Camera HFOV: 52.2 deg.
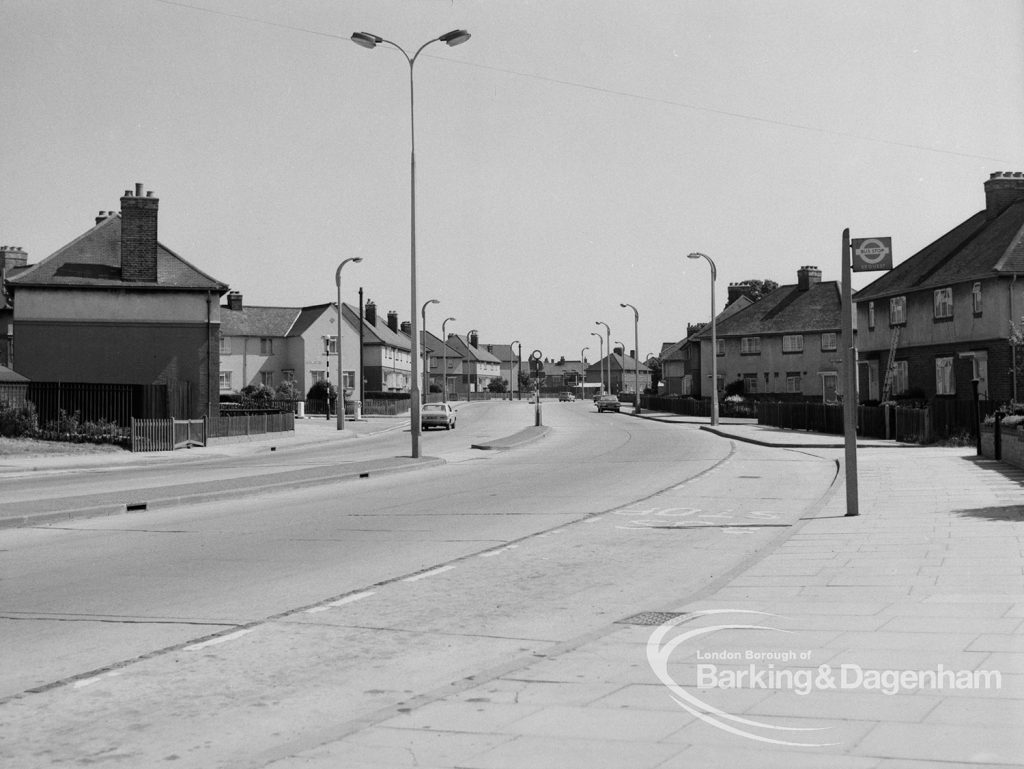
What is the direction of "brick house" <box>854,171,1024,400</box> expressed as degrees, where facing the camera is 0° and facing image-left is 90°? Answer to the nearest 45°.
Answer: approximately 45°

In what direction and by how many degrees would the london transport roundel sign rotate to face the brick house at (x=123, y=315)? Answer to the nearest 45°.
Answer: approximately 135° to its right

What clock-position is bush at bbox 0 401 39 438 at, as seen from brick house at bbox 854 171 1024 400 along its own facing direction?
The bush is roughly at 12 o'clock from the brick house.

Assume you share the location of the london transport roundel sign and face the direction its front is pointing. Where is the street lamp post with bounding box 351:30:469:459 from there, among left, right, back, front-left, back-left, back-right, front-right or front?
back-right

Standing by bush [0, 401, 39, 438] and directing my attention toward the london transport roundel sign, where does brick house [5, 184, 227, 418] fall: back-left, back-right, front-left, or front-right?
back-left

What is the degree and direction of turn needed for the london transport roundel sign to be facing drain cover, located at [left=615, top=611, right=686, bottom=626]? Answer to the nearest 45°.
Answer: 0° — it already faces it

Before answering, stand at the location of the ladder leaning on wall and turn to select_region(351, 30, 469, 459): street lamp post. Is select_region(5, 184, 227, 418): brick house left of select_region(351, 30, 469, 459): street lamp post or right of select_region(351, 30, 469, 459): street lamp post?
right

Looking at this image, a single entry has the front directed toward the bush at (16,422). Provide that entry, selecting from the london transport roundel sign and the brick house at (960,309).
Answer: the brick house

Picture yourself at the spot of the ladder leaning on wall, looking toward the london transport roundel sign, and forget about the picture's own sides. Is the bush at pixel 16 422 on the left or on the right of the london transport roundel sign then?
right

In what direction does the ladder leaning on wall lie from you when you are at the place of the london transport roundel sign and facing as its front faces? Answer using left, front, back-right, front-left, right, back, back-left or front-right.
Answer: back

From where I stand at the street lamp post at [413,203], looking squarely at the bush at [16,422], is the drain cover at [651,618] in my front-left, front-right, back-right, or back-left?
back-left

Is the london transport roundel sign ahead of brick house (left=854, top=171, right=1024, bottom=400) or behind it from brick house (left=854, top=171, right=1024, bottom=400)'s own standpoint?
ahead

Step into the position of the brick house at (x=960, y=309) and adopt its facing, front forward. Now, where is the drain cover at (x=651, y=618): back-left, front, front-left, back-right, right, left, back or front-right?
front-left

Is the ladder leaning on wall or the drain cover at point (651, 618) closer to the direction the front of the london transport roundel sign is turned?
the drain cover

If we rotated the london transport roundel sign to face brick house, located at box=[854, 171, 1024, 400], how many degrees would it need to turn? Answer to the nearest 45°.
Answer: approximately 180°
